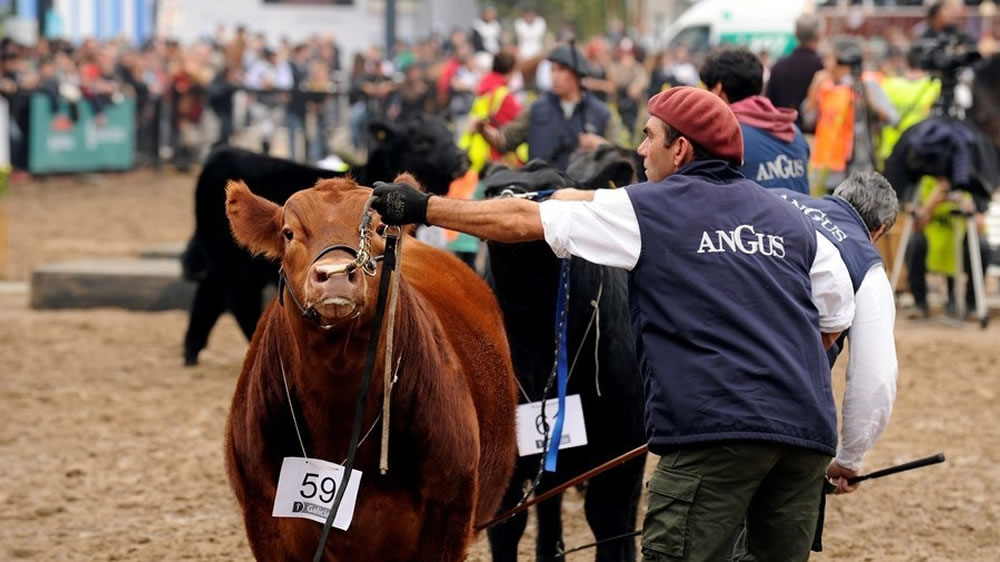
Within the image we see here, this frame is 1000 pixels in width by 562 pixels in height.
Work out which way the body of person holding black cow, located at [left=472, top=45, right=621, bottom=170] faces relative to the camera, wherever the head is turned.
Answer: toward the camera

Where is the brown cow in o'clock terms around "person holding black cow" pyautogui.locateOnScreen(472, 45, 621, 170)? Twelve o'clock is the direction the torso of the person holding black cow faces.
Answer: The brown cow is roughly at 12 o'clock from the person holding black cow.

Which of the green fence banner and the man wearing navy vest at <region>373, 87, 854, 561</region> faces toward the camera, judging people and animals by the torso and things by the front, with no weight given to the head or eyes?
the green fence banner

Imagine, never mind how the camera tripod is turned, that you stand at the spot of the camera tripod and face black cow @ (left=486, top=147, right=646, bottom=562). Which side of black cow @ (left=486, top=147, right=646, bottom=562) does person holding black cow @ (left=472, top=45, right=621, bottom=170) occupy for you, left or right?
right

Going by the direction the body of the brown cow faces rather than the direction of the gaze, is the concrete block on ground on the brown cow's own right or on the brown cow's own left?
on the brown cow's own right

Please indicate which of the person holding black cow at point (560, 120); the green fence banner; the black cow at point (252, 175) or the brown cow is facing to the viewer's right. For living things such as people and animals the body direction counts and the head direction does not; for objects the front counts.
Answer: the black cow

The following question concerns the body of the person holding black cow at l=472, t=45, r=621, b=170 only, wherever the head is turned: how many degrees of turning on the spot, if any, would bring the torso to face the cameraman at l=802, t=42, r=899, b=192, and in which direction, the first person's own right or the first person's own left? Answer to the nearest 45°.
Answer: approximately 135° to the first person's own left

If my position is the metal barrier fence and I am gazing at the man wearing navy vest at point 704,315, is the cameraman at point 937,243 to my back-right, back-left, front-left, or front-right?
front-left

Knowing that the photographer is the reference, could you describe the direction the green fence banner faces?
facing the viewer

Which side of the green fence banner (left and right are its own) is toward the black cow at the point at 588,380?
front

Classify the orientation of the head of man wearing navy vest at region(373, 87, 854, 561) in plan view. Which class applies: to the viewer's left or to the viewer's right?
to the viewer's left

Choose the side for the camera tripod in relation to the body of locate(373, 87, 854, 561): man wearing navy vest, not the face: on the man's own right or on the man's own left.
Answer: on the man's own right

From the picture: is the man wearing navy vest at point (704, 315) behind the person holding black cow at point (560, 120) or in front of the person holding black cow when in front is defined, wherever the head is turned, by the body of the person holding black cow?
in front

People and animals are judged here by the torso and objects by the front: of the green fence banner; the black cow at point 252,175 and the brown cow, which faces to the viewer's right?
the black cow

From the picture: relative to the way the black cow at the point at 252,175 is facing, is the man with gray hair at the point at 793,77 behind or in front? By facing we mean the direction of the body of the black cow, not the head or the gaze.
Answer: in front

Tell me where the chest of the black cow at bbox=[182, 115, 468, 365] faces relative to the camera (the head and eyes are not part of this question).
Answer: to the viewer's right
